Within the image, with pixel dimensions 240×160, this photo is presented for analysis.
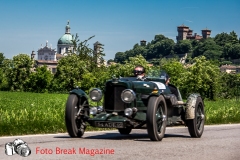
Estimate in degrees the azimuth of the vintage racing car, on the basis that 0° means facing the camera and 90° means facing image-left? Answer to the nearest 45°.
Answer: approximately 45°

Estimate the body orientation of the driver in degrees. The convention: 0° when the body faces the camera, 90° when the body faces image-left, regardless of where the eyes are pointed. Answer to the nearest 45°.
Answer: approximately 45°
